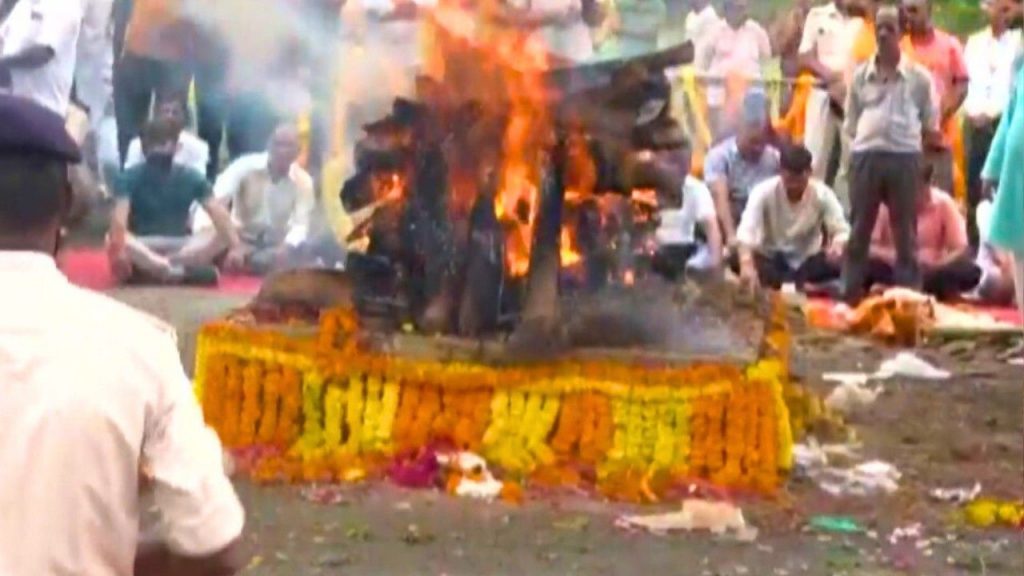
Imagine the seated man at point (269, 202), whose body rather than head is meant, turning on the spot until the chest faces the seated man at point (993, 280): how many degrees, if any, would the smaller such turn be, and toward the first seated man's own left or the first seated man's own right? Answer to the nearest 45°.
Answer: approximately 90° to the first seated man's own left

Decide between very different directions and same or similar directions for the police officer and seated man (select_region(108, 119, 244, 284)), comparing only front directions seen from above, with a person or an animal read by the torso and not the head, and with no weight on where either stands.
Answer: very different directions

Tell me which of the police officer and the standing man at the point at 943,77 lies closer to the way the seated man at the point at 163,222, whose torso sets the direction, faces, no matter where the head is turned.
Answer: the police officer

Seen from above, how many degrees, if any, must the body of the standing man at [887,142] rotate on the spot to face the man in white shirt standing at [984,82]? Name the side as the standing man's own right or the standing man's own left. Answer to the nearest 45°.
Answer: approximately 135° to the standing man's own left

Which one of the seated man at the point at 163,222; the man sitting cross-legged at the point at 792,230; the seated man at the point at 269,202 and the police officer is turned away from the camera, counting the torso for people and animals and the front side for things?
the police officer

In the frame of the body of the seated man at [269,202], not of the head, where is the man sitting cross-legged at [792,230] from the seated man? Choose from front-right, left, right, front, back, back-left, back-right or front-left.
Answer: left

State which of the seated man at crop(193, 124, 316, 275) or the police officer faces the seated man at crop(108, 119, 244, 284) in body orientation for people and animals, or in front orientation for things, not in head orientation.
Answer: the police officer

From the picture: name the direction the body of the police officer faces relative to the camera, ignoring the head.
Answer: away from the camera
